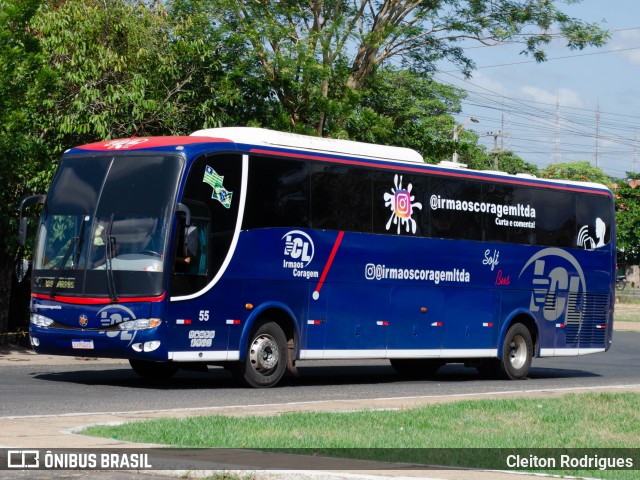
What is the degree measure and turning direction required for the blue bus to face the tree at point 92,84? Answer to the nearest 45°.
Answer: approximately 90° to its right

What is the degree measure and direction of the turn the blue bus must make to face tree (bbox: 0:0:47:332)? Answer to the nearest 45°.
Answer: approximately 90° to its right

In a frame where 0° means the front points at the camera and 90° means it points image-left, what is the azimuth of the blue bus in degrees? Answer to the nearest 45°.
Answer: approximately 45°
